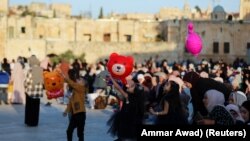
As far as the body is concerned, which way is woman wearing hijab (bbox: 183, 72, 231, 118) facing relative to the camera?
to the viewer's left

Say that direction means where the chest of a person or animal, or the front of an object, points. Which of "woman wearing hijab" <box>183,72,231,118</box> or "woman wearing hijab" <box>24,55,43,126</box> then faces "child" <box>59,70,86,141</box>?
"woman wearing hijab" <box>183,72,231,118</box>

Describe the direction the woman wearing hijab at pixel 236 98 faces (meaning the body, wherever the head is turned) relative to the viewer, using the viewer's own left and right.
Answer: facing to the left of the viewer

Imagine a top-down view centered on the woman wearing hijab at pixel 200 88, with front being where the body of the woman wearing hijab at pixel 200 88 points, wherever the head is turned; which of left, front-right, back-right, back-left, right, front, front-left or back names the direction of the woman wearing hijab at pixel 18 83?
front-right

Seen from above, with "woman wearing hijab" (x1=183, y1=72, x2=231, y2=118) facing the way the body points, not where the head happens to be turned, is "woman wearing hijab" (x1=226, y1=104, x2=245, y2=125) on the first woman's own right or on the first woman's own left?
on the first woman's own left
